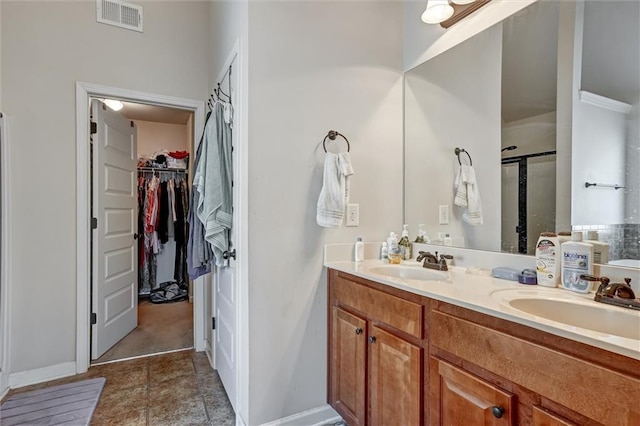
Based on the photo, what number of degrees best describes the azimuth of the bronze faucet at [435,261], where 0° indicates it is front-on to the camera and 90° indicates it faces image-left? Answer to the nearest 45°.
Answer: approximately 45°

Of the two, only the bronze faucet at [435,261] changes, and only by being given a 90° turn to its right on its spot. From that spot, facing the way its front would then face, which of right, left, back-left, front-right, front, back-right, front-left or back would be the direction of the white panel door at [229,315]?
front-left

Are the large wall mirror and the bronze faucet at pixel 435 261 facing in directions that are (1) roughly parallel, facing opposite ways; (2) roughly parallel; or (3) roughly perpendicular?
roughly parallel

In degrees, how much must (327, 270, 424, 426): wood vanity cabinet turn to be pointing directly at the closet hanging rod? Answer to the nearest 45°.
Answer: approximately 90° to its right

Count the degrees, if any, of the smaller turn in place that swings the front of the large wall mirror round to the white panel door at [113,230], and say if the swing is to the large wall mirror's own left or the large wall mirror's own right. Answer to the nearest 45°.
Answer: approximately 45° to the large wall mirror's own right

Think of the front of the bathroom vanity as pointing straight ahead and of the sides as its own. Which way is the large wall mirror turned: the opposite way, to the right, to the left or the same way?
the same way

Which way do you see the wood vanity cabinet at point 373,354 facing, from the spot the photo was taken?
facing the viewer and to the left of the viewer

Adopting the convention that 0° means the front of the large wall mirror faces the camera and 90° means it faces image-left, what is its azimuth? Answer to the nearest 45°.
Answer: approximately 45°

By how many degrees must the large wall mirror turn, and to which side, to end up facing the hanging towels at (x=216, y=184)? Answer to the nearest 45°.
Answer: approximately 45° to its right

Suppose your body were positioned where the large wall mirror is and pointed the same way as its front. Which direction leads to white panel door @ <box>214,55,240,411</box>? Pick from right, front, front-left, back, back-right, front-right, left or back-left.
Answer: front-right
